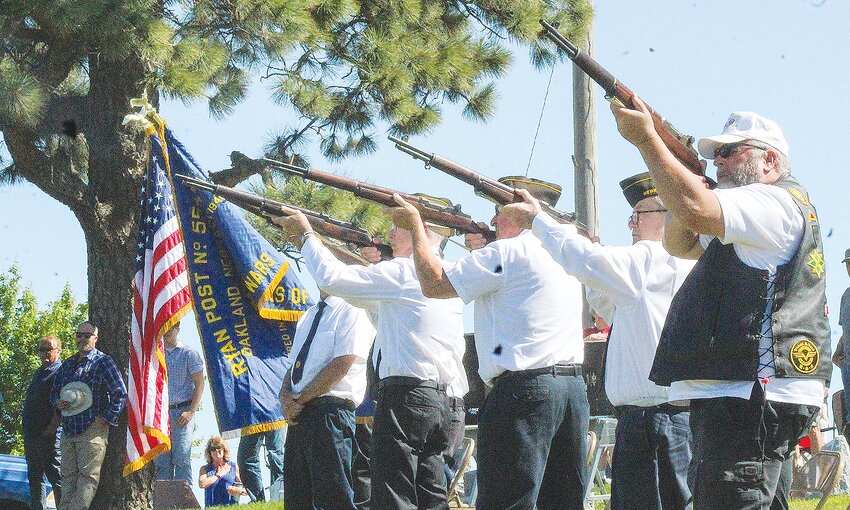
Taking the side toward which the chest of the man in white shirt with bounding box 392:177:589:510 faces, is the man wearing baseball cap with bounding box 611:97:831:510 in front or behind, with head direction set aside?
behind

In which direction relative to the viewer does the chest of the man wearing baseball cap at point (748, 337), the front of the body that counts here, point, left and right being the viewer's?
facing to the left of the viewer

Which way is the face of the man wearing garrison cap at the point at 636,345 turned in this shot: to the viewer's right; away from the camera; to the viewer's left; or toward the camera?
to the viewer's left

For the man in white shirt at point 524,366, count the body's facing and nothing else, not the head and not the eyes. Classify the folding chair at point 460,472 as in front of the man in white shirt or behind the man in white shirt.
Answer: in front

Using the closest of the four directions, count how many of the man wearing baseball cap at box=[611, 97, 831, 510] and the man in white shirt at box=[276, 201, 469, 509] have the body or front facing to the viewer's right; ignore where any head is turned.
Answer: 0

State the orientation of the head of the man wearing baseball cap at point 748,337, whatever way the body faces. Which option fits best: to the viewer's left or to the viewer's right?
to the viewer's left

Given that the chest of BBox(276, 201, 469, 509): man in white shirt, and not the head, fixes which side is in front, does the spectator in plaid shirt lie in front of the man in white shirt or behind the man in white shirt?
in front

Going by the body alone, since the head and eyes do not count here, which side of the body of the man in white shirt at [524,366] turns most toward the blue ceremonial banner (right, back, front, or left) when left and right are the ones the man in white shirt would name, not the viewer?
front

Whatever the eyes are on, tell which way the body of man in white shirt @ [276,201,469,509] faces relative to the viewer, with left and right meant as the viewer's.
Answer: facing away from the viewer and to the left of the viewer

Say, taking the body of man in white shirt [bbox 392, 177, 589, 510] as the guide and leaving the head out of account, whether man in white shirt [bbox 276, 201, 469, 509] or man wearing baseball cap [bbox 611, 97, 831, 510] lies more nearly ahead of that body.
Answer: the man in white shirt

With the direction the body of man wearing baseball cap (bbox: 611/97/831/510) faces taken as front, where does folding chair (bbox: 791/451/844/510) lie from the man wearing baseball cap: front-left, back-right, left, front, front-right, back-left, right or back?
right

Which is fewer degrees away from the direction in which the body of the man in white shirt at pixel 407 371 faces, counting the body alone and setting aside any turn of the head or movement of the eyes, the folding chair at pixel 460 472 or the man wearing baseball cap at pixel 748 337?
the folding chair
